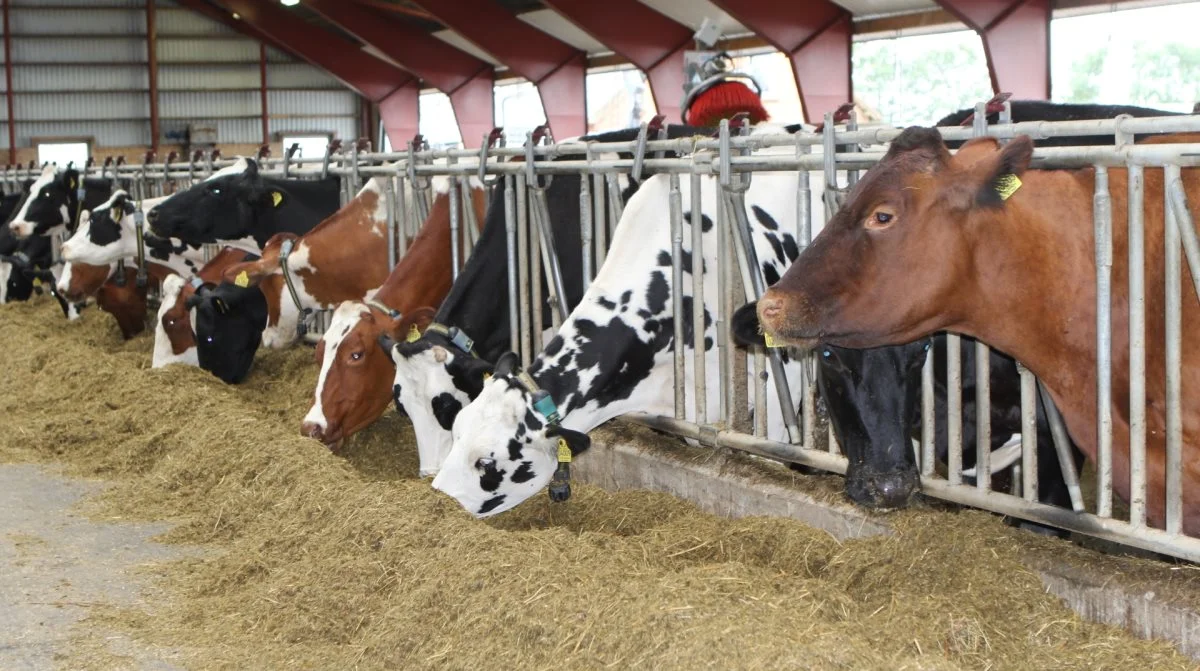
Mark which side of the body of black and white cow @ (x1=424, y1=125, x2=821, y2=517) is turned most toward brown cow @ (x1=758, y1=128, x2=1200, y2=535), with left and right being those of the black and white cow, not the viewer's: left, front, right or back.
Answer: left

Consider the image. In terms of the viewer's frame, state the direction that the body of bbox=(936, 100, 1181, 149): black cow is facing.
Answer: to the viewer's left

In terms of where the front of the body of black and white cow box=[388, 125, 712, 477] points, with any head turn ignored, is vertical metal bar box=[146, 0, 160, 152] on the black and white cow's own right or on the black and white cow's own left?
on the black and white cow's own right

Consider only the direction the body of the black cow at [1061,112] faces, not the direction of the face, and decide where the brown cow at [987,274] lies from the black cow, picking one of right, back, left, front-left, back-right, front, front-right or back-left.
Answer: left

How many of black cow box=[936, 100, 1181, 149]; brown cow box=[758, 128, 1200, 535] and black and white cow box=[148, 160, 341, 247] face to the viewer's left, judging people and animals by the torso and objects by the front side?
3

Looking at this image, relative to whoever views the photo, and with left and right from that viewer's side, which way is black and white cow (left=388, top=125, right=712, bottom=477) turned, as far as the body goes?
facing the viewer and to the left of the viewer

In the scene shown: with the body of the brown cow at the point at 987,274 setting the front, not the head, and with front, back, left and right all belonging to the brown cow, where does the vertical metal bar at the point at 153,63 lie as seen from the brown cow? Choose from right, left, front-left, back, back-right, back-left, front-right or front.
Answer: front-right

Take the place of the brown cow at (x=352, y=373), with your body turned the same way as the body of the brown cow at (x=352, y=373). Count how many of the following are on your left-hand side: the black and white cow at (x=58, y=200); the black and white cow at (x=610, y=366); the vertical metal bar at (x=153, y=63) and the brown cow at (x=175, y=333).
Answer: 1

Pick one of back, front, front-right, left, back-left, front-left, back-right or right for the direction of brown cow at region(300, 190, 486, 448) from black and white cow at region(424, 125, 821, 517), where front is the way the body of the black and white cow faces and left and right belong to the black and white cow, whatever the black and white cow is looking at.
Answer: right

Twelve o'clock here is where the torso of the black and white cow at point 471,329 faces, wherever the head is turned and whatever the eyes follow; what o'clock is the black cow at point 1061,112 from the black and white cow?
The black cow is roughly at 8 o'clock from the black and white cow.

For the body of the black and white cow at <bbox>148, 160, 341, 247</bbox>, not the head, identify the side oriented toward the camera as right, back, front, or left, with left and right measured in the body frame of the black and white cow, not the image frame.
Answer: left

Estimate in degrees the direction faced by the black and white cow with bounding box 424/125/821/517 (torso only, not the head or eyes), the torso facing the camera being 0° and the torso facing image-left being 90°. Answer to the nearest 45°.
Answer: approximately 45°

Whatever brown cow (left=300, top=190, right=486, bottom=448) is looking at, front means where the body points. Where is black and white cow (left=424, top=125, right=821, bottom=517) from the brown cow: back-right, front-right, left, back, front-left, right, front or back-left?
left

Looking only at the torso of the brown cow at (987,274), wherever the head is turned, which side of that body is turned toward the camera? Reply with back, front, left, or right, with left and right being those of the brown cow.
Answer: left

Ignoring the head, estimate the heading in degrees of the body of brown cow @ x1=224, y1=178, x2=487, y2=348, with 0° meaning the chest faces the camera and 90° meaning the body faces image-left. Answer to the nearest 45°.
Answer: approximately 45°
